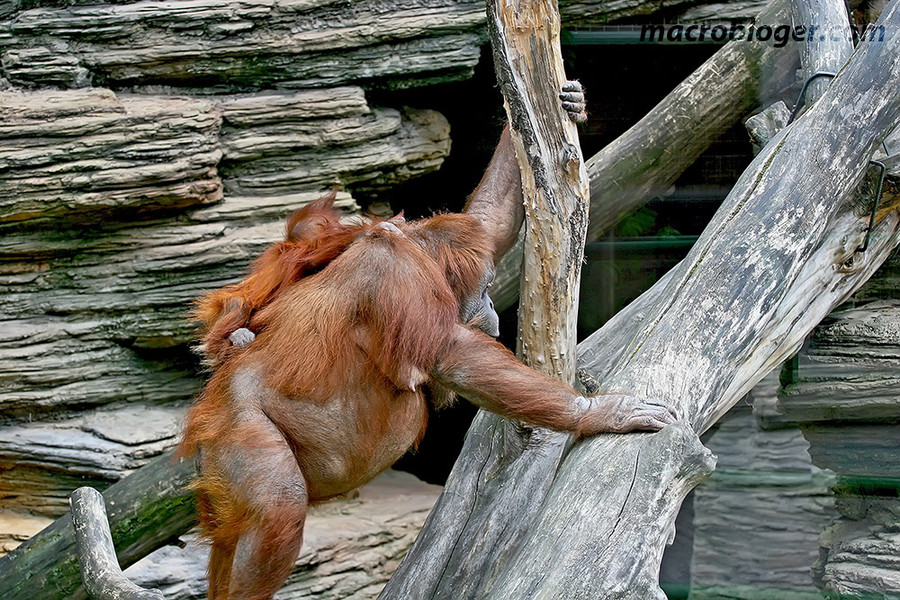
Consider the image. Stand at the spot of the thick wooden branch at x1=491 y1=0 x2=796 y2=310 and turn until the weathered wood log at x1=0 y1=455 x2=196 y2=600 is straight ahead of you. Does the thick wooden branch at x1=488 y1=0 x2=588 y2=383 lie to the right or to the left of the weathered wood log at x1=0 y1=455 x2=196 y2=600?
left

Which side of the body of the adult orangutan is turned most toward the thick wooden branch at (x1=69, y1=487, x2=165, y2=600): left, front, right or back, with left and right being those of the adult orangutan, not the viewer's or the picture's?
back

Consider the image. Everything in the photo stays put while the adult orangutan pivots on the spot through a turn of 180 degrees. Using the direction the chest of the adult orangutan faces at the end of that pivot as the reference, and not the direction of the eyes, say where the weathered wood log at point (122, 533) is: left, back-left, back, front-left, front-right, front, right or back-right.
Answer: front-right

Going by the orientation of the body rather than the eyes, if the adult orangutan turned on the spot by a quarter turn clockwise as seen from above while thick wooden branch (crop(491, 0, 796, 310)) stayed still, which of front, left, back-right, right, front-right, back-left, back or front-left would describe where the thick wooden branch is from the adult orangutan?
back-left

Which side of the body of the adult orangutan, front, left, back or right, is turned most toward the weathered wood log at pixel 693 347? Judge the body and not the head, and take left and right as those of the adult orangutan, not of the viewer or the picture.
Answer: front

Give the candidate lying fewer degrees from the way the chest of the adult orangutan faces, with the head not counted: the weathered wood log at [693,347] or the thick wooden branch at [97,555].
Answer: the weathered wood log
